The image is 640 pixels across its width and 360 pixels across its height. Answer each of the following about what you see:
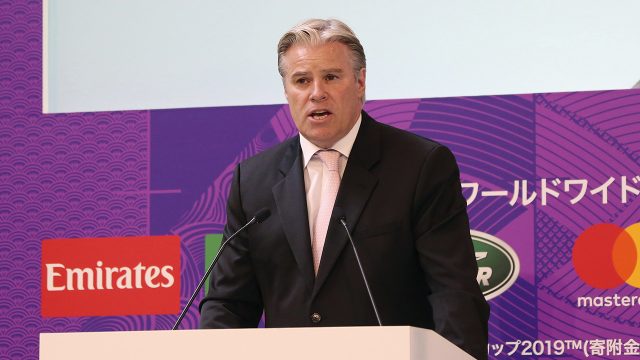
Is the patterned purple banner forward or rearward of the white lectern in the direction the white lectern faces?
rearward

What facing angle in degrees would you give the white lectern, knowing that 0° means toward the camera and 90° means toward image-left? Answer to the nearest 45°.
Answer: approximately 0°

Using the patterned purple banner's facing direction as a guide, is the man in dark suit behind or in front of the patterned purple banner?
in front

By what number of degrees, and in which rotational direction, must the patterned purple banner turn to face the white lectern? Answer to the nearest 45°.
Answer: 0° — it already faces it

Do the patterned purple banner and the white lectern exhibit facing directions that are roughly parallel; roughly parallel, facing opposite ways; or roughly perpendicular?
roughly parallel

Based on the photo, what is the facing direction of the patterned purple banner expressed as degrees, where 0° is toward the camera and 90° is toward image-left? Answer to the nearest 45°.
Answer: approximately 0°
